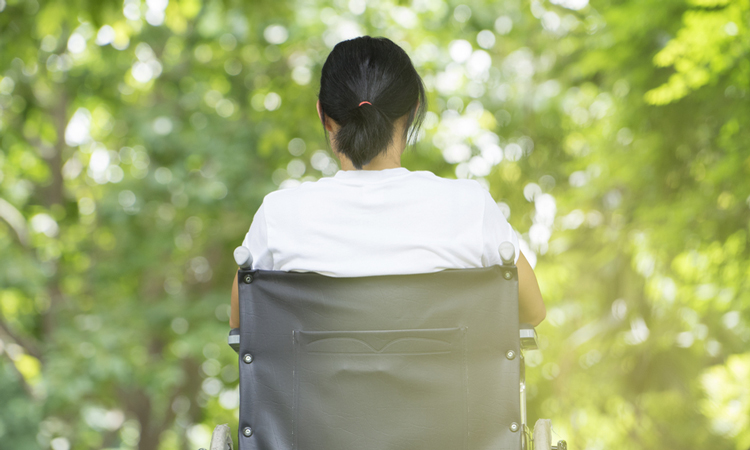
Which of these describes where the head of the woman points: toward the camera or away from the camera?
away from the camera

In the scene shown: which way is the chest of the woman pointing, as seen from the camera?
away from the camera
